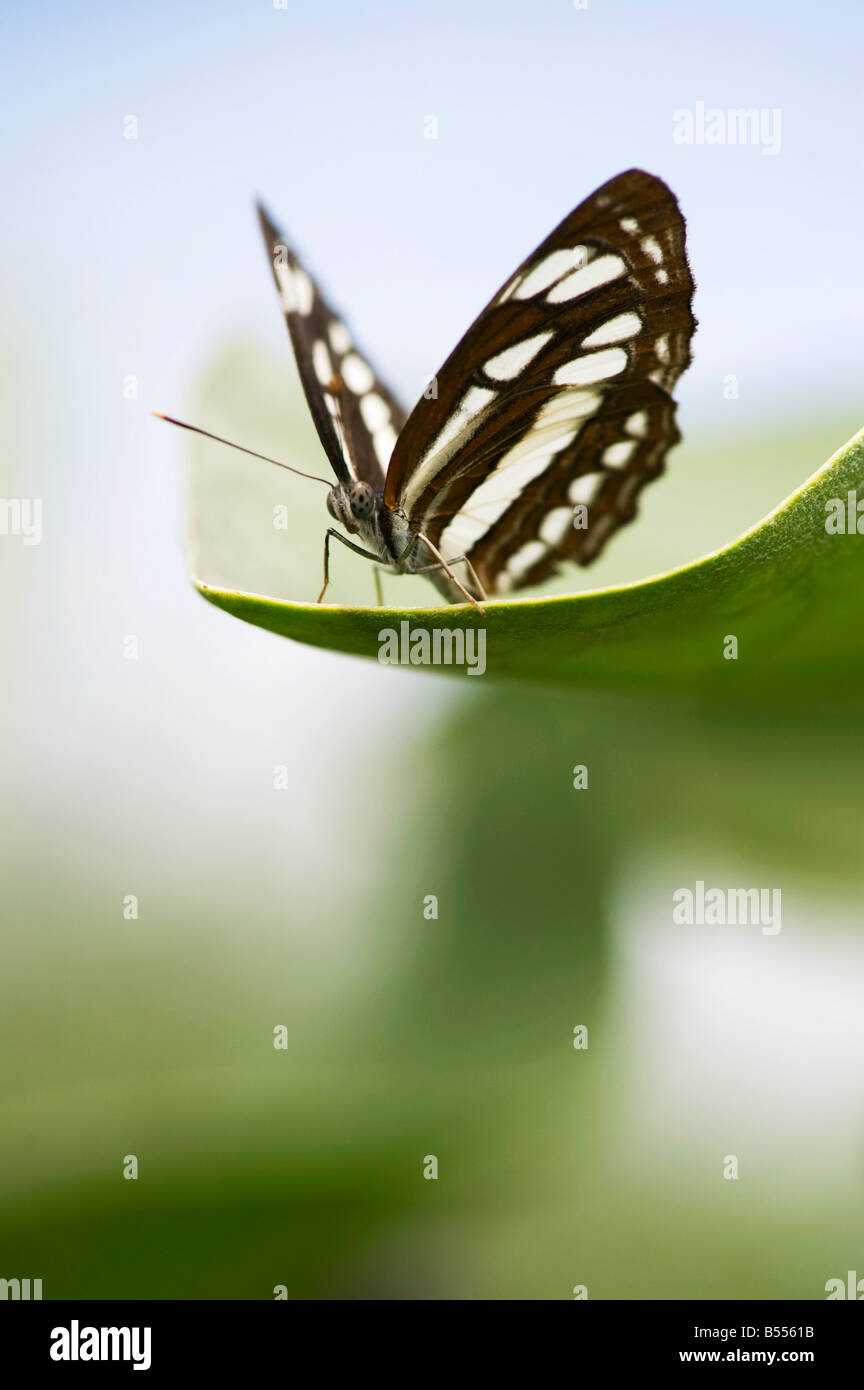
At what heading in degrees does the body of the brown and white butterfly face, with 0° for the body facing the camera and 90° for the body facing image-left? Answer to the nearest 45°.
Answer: approximately 45°
